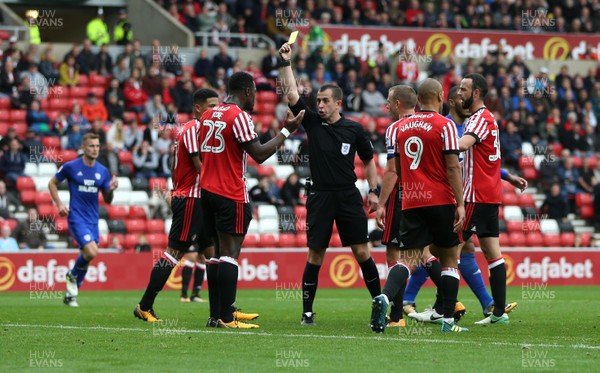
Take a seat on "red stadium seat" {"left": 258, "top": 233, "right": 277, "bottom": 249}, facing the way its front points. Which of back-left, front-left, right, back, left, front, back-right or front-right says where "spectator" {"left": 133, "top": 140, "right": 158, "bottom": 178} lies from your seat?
right

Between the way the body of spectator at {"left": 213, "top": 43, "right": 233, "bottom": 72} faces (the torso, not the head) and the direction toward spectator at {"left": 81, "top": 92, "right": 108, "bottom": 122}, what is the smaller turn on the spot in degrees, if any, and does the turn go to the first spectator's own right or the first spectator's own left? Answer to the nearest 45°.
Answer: approximately 45° to the first spectator's own right

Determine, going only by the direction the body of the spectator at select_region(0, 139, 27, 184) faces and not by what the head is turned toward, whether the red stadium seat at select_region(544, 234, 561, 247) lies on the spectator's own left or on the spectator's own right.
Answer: on the spectator's own left

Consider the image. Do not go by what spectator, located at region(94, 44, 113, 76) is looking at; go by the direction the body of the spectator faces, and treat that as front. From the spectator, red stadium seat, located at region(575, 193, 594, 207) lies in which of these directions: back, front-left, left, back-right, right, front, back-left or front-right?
left

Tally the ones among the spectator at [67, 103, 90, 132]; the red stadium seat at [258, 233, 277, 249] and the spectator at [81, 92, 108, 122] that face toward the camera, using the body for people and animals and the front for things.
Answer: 3

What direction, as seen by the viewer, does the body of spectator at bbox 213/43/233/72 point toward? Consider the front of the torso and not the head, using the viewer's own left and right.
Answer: facing the viewer

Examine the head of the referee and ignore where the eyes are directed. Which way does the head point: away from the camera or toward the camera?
toward the camera

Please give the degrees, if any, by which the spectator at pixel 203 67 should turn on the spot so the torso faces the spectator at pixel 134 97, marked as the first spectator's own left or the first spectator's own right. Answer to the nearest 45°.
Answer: approximately 45° to the first spectator's own right

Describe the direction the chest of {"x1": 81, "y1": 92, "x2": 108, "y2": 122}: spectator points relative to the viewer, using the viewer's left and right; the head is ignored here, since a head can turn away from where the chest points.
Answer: facing the viewer

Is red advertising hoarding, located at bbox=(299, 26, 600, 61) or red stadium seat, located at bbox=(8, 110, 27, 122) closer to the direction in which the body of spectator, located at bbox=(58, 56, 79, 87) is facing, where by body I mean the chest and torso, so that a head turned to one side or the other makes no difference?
the red stadium seat

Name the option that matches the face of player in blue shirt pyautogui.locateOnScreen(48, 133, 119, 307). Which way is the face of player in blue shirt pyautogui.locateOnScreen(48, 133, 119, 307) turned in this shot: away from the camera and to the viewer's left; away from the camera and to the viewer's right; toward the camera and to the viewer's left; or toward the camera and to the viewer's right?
toward the camera and to the viewer's right

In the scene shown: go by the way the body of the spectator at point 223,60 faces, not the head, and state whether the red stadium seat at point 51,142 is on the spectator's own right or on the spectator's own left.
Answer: on the spectator's own right

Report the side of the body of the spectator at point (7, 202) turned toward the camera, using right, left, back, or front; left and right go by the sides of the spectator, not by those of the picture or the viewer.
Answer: front

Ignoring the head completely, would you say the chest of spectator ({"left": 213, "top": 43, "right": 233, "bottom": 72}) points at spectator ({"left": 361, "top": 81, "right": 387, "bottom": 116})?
no

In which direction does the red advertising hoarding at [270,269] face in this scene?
toward the camera

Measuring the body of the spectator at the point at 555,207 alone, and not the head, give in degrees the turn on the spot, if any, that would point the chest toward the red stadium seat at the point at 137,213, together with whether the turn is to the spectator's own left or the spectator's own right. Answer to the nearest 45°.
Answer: approximately 45° to the spectator's own right

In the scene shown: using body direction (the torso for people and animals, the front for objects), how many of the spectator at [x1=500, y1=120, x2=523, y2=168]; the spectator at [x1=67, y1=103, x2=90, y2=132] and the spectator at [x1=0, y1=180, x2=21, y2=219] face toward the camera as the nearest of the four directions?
3
